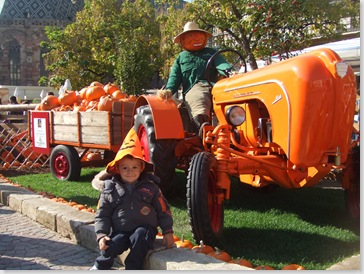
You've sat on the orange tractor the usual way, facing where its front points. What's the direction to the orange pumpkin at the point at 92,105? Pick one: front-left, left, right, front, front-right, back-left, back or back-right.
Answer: back

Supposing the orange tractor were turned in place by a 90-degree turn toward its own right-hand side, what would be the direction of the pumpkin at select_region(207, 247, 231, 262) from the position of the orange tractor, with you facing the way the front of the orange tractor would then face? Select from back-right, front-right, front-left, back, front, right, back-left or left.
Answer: front

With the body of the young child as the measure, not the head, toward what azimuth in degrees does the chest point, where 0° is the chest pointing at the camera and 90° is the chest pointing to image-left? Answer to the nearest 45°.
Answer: approximately 0°

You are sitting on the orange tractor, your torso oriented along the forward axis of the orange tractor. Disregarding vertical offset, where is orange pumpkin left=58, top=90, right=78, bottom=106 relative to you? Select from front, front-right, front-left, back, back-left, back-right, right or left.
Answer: back

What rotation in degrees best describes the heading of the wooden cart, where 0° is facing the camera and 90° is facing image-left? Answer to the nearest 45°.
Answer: approximately 315°

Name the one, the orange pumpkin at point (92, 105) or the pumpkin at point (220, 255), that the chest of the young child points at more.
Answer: the pumpkin

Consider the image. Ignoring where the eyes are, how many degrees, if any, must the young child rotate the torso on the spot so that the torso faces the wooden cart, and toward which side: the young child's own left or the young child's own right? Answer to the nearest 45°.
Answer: approximately 180°

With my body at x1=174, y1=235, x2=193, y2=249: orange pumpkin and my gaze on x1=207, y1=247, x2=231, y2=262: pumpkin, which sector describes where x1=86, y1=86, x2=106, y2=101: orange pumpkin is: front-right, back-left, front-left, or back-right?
back-left

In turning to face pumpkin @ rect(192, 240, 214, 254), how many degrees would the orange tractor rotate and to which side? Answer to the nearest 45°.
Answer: approximately 90° to its right

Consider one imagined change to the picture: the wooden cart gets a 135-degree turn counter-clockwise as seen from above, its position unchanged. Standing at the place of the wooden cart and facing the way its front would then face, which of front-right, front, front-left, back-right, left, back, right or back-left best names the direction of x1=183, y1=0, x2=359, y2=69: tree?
front-right

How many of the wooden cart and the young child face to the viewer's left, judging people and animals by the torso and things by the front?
0

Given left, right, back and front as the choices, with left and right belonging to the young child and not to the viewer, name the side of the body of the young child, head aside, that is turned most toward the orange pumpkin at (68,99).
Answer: back

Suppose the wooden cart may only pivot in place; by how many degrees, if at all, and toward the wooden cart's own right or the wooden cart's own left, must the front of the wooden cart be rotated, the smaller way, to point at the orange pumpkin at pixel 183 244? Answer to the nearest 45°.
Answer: approximately 45° to the wooden cart's own right
